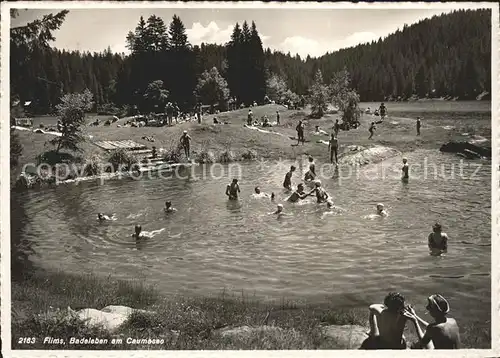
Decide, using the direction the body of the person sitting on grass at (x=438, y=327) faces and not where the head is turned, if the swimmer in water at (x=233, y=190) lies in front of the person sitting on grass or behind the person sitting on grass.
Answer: in front

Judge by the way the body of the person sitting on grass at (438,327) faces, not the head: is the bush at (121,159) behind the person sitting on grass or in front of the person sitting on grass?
in front

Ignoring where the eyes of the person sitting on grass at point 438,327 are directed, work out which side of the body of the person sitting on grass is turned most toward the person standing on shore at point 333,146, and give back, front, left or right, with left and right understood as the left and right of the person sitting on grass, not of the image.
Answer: front

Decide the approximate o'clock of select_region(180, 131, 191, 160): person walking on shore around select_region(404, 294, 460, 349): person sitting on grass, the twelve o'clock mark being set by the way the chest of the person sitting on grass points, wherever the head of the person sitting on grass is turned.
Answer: The person walking on shore is roughly at 11 o'clock from the person sitting on grass.

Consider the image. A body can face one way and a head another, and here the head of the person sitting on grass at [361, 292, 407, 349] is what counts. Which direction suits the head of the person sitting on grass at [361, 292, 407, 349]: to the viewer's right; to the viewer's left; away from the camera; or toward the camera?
away from the camera

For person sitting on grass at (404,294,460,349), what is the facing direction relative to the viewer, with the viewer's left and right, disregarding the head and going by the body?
facing away from the viewer and to the left of the viewer

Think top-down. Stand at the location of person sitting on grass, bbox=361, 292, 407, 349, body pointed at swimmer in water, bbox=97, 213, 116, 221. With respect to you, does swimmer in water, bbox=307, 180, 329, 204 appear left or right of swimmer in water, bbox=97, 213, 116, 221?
right

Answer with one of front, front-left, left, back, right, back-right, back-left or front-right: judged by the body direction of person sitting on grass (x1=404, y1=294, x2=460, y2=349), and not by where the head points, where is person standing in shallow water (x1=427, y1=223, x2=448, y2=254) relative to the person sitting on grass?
front-right
